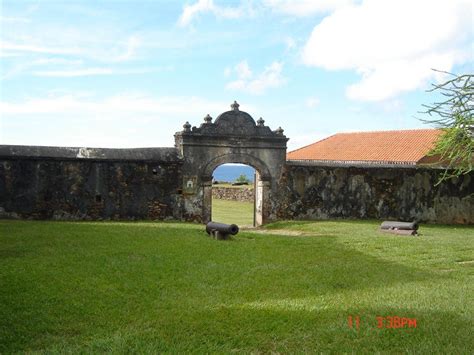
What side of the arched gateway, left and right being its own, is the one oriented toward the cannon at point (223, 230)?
front

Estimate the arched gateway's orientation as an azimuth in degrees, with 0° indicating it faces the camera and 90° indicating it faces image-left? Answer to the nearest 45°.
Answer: approximately 0°

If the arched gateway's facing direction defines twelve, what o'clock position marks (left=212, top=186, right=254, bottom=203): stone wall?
The stone wall is roughly at 6 o'clock from the arched gateway.

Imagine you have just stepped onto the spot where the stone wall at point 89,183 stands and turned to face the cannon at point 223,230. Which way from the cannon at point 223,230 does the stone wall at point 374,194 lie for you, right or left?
left

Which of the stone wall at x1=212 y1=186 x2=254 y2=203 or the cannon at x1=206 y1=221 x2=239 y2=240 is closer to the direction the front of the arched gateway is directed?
the cannon

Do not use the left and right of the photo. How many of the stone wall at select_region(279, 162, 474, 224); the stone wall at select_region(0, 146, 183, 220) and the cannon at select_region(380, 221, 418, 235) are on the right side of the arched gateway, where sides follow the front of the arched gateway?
1

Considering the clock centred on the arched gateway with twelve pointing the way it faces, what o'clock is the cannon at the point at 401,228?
The cannon is roughly at 10 o'clock from the arched gateway.

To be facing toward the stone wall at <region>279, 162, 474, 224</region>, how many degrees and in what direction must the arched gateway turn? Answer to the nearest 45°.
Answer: approximately 90° to its left
